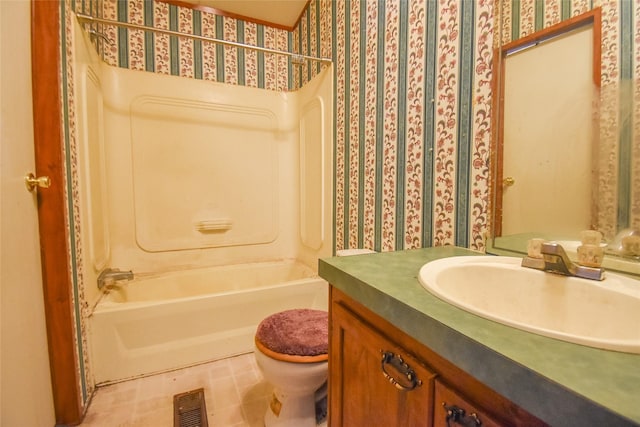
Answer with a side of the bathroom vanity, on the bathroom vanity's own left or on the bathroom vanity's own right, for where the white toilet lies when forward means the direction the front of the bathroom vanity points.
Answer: on the bathroom vanity's own right

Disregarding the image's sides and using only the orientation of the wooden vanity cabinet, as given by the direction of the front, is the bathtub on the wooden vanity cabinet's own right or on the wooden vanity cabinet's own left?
on the wooden vanity cabinet's own right

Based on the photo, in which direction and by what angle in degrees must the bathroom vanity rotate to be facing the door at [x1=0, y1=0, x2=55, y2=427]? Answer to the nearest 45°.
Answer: approximately 45° to its right

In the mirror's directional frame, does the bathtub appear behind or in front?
in front

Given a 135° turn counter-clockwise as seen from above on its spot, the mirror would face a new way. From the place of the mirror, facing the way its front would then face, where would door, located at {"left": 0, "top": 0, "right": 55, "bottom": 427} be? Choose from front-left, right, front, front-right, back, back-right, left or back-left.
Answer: back-right

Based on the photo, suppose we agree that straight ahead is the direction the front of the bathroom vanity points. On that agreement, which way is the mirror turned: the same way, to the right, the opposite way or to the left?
the same way

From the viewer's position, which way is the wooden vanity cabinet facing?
facing the viewer and to the left of the viewer

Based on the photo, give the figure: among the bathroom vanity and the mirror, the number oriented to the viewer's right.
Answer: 0

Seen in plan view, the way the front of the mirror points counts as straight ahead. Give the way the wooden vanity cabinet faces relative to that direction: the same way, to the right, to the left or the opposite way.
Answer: the same way

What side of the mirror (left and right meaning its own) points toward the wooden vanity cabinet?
front

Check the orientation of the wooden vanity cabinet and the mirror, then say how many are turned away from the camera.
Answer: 0

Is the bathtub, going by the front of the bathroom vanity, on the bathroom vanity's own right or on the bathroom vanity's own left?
on the bathroom vanity's own right

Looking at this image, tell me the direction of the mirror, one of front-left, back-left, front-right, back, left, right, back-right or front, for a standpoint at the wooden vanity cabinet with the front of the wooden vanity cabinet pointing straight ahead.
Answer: back

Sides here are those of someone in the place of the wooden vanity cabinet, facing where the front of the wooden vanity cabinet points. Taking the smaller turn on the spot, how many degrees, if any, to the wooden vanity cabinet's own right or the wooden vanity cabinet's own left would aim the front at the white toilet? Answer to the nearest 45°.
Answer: approximately 90° to the wooden vanity cabinet's own right
